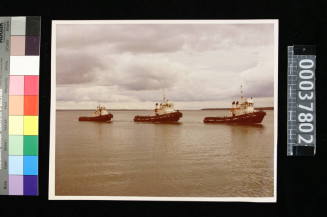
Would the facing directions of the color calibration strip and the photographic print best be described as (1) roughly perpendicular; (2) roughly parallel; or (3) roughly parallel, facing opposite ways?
roughly parallel

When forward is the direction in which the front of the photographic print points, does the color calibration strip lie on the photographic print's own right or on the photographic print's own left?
on the photographic print's own right

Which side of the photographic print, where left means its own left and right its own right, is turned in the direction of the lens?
front

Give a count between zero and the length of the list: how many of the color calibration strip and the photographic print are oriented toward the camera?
2

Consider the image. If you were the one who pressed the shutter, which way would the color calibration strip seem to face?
facing the viewer

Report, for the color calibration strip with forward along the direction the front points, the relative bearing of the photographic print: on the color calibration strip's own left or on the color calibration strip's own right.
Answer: on the color calibration strip's own left
